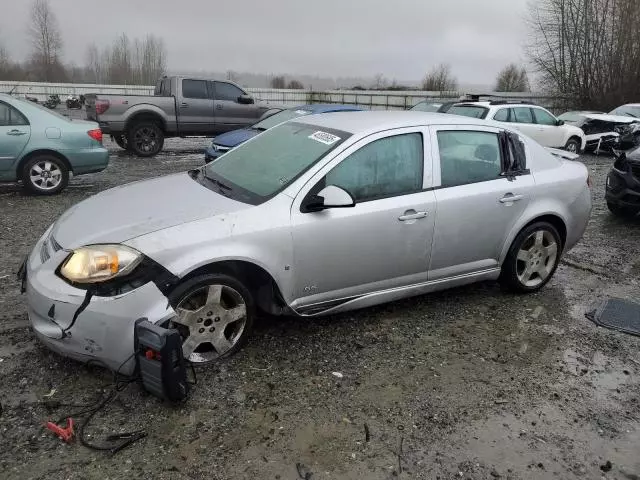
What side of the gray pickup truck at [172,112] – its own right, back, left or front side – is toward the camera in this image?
right

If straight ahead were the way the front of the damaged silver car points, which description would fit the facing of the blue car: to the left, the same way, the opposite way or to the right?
the same way

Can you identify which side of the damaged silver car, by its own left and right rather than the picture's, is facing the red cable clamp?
front

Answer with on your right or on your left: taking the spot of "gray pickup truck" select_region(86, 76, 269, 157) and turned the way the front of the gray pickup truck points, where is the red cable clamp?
on your right

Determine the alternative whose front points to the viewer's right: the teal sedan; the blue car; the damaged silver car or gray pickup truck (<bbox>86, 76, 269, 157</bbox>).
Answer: the gray pickup truck

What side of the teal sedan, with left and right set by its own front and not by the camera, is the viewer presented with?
left

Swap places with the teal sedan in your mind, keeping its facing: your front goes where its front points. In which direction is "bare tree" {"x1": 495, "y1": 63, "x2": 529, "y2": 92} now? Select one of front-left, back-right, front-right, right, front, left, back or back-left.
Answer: back-right

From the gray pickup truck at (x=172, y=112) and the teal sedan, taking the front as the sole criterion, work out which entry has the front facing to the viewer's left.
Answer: the teal sedan

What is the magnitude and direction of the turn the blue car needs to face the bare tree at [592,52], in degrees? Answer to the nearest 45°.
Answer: approximately 180°

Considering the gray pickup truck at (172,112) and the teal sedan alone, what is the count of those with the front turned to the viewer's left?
1

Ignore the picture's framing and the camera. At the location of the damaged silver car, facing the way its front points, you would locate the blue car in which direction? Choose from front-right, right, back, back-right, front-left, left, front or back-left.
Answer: back-right

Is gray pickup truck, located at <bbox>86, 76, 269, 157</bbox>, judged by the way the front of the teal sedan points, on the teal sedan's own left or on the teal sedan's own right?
on the teal sedan's own right

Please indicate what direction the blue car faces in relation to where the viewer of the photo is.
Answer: facing the viewer and to the left of the viewer

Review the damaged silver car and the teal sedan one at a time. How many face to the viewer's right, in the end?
0

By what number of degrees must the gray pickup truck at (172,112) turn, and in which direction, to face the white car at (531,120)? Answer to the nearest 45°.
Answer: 0° — it already faces it

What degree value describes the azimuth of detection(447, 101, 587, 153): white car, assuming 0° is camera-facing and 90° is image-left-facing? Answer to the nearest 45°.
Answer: approximately 225°

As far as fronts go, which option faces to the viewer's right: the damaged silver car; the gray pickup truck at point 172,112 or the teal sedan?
the gray pickup truck

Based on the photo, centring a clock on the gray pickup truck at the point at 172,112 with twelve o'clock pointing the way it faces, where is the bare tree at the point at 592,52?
The bare tree is roughly at 11 o'clock from the gray pickup truck.
